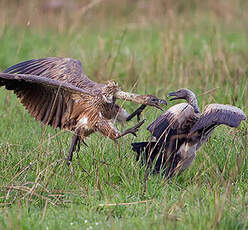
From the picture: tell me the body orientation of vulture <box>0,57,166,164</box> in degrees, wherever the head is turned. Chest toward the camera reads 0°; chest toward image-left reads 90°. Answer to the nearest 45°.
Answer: approximately 270°

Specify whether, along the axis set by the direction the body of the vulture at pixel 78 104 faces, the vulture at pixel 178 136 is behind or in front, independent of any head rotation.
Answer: in front

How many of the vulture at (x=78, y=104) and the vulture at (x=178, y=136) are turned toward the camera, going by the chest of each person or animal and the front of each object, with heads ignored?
0
